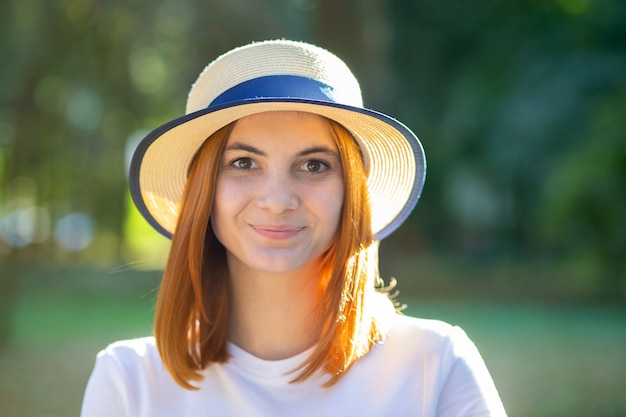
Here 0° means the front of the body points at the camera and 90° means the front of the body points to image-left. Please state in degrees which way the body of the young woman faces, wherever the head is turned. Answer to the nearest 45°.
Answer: approximately 0°
